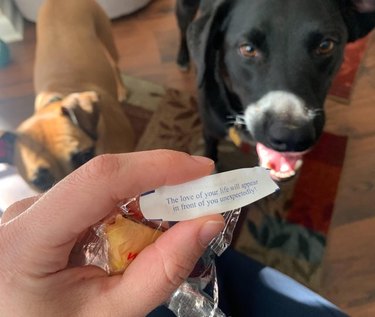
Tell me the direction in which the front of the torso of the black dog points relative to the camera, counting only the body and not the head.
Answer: toward the camera

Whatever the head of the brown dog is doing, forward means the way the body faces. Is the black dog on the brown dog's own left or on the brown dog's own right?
on the brown dog's own left

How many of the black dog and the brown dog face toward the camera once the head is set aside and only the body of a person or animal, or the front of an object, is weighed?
2

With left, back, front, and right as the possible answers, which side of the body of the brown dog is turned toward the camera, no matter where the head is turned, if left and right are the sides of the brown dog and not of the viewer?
front

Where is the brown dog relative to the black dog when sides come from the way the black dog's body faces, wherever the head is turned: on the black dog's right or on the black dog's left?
on the black dog's right

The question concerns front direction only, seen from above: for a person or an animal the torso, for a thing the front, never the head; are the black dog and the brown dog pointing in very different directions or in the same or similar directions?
same or similar directions
